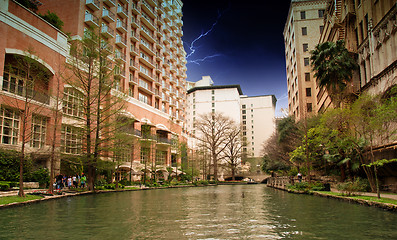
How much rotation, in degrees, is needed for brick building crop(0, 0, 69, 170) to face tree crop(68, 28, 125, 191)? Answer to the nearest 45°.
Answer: approximately 45° to its left

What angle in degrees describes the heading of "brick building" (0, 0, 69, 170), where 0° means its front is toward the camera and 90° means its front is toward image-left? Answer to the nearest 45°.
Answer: approximately 315°
